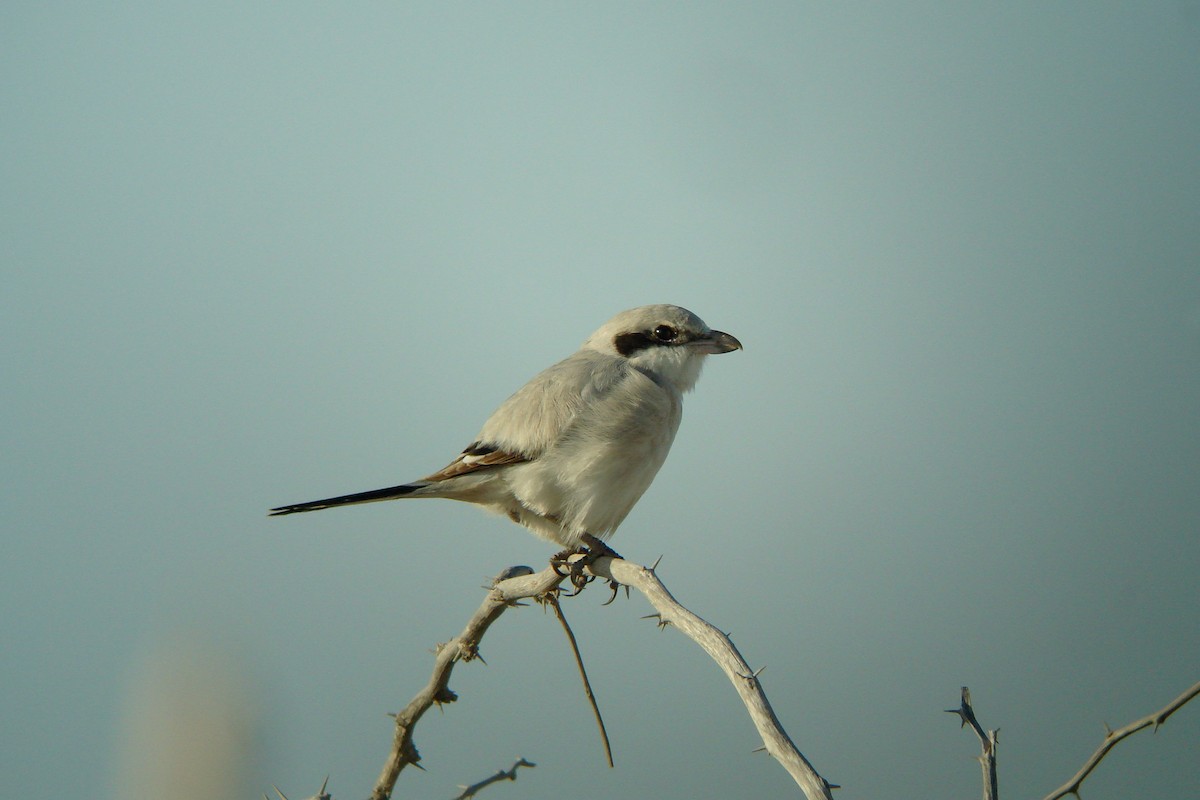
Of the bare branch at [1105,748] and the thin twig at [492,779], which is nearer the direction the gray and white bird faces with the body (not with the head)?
the bare branch

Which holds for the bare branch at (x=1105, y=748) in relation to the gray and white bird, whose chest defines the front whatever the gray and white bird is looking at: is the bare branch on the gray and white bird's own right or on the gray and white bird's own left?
on the gray and white bird's own right

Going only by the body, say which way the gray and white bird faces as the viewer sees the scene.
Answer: to the viewer's right
